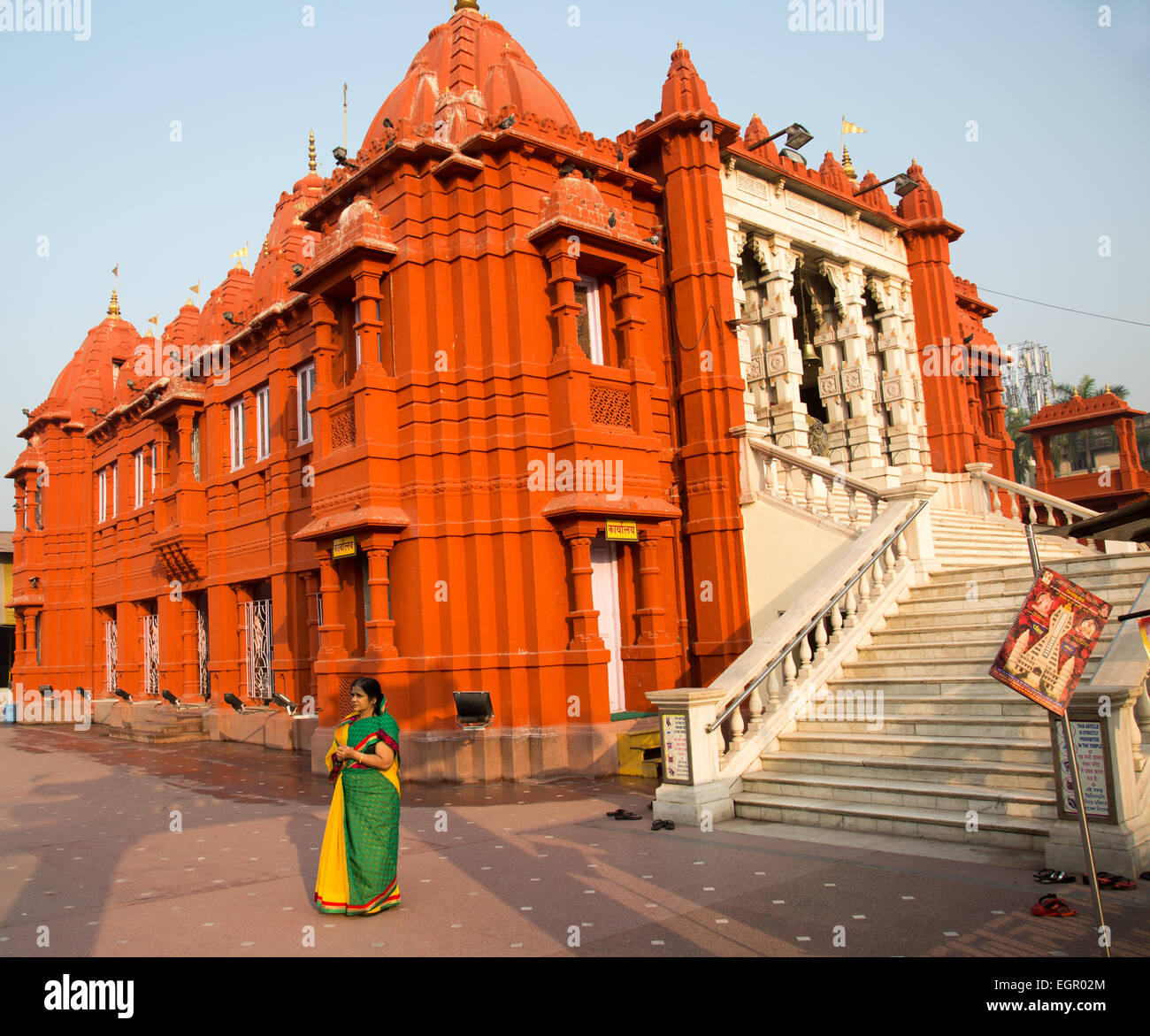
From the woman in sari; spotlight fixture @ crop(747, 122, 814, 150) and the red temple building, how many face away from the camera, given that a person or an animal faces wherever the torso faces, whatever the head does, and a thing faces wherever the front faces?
0

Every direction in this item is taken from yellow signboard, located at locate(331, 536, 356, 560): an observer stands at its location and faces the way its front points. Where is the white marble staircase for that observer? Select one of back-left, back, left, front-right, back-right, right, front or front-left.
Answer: left

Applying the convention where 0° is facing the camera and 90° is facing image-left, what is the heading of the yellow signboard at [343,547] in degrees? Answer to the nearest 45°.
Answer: approximately 45°

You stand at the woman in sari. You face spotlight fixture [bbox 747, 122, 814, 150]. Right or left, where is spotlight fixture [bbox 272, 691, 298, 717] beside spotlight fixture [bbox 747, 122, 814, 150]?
left

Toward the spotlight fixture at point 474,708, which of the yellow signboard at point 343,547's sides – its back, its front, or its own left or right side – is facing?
left

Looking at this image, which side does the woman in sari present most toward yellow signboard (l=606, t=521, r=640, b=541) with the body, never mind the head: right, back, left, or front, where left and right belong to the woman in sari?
back

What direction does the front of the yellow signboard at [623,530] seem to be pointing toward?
toward the camera

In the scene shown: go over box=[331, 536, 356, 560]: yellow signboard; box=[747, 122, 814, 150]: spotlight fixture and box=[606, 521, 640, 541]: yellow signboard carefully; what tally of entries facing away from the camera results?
0
